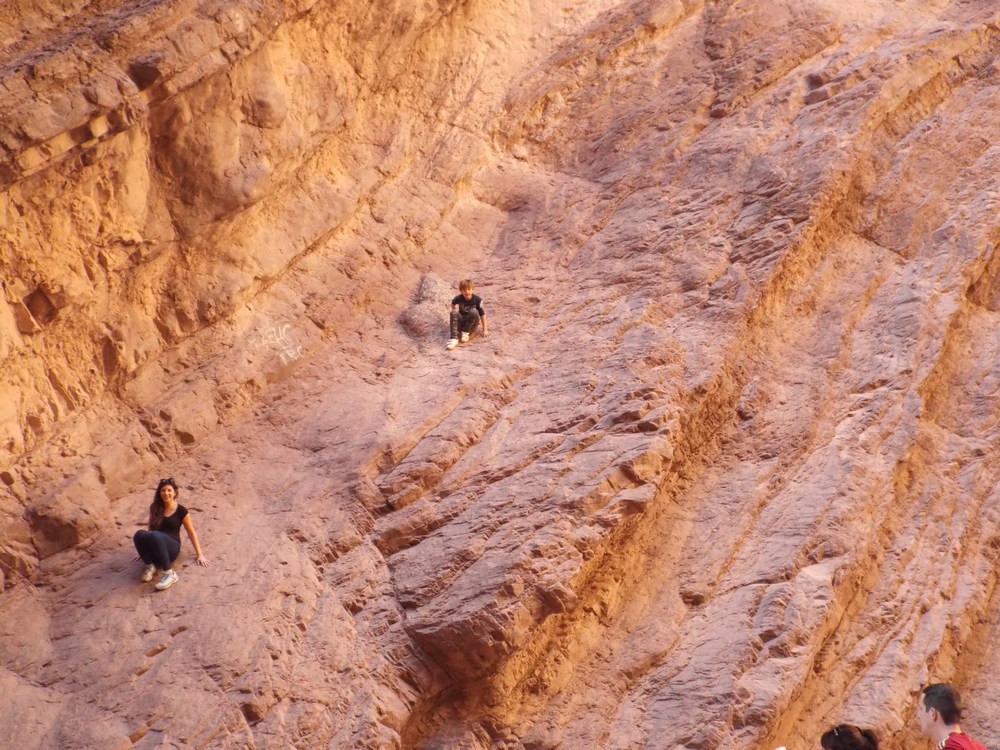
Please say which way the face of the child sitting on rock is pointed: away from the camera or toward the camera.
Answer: toward the camera

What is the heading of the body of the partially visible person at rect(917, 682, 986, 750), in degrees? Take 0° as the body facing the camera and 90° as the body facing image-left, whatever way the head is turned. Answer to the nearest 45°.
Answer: approximately 135°

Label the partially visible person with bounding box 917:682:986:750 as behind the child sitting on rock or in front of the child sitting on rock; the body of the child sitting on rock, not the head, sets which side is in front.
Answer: in front

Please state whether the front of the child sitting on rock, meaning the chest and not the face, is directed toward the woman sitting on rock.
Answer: no

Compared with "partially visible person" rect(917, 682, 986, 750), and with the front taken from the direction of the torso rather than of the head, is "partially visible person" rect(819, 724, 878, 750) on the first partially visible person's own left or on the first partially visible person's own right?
on the first partially visible person's own left

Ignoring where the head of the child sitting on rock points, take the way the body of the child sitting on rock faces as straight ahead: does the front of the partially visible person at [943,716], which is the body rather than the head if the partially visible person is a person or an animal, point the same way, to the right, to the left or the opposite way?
the opposite way

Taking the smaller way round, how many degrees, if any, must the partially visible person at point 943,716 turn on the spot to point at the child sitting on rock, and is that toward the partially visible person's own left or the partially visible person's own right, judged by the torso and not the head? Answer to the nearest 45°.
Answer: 0° — they already face them

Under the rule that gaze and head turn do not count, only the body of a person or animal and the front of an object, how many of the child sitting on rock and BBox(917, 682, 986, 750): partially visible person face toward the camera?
1

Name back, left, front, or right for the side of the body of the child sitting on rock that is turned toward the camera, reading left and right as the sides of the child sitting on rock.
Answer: front

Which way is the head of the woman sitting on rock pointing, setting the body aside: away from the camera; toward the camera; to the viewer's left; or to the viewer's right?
toward the camera

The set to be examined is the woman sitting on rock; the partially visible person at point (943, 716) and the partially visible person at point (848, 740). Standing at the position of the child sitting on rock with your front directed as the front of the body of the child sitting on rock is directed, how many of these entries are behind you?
0

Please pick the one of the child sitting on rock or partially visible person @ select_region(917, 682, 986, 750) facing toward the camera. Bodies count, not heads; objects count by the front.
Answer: the child sitting on rock
